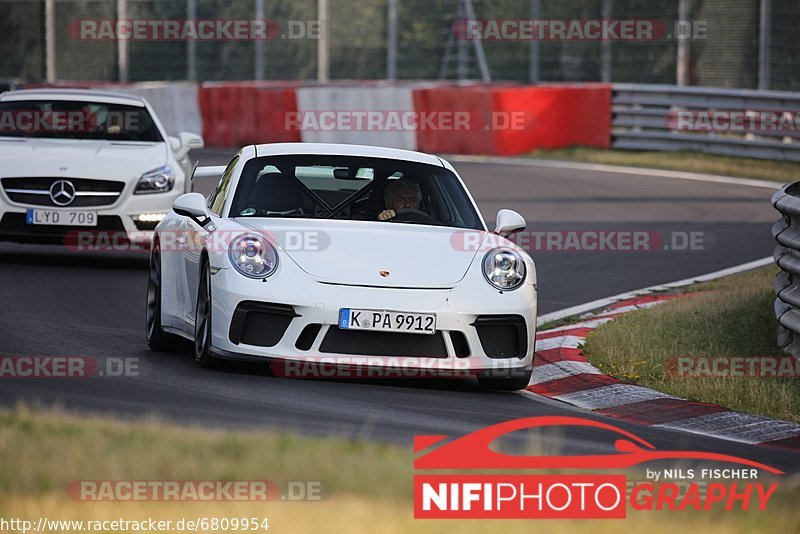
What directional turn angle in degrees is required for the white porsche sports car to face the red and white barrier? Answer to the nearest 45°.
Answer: approximately 180°

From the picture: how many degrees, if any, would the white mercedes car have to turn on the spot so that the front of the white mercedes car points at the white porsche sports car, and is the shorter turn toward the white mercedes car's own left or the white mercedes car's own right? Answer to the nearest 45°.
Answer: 0° — it already faces it

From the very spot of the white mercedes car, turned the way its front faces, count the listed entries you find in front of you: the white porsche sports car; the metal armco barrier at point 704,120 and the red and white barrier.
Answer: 1

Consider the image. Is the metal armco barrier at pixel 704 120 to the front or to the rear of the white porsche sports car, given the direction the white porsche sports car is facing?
to the rear

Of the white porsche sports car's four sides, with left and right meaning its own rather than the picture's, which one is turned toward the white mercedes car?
back

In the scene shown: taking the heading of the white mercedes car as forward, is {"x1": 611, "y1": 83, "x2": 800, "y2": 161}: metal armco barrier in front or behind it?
behind

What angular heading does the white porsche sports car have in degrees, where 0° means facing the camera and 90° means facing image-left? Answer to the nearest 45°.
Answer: approximately 0°

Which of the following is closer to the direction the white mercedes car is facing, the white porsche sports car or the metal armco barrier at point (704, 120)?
the white porsche sports car

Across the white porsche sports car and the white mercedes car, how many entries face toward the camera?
2

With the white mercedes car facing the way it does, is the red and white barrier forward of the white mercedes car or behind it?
behind
